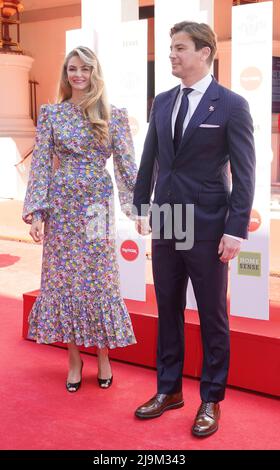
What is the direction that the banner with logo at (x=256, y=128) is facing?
toward the camera

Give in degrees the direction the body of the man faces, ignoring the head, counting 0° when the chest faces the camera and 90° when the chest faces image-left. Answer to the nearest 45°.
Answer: approximately 45°

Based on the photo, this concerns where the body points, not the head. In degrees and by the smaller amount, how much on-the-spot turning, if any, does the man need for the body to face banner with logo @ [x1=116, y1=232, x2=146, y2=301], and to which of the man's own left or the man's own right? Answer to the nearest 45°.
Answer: approximately 135° to the man's own right

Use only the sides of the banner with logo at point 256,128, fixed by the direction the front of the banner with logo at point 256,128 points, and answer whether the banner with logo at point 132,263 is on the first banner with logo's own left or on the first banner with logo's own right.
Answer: on the first banner with logo's own right

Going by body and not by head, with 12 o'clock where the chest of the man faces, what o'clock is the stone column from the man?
The stone column is roughly at 4 o'clock from the man.

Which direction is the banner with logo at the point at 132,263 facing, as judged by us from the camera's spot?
facing the viewer

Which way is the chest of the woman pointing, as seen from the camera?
toward the camera

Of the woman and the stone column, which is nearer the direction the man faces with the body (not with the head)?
the woman

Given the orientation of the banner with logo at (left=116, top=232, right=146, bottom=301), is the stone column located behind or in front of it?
behind

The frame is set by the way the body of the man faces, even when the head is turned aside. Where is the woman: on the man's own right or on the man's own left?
on the man's own right

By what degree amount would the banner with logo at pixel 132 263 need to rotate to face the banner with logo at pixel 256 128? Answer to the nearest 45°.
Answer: approximately 45° to its left

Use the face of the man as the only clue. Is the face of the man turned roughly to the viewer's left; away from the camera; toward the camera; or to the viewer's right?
to the viewer's left

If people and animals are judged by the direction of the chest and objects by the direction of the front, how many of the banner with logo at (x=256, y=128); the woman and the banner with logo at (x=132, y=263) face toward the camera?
3
